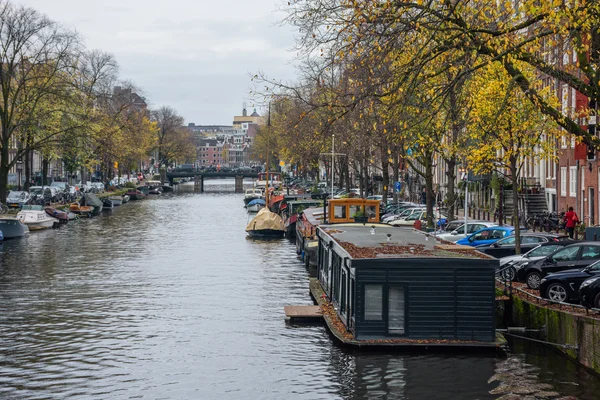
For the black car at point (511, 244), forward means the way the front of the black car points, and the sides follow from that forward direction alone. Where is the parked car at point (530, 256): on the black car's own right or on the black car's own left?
on the black car's own left

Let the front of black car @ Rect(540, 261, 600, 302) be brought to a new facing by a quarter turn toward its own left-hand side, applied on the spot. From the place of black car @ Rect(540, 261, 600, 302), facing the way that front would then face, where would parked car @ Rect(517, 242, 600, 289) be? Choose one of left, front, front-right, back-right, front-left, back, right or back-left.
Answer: back

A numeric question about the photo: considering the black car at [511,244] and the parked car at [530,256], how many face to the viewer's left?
2

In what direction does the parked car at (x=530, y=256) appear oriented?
to the viewer's left

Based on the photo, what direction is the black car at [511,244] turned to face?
to the viewer's left

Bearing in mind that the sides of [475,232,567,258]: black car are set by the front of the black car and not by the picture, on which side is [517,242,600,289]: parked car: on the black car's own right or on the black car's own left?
on the black car's own left

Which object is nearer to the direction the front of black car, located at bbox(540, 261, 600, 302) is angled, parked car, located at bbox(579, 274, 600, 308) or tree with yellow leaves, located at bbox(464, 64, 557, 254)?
the tree with yellow leaves

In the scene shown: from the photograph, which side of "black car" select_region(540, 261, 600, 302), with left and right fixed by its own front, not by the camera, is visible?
left

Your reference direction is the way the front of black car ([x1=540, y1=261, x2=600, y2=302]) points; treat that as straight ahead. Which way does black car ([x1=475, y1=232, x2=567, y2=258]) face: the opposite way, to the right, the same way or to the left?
the same way

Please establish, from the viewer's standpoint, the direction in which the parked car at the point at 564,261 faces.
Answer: facing to the left of the viewer

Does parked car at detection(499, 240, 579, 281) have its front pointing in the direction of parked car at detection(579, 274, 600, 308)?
no
